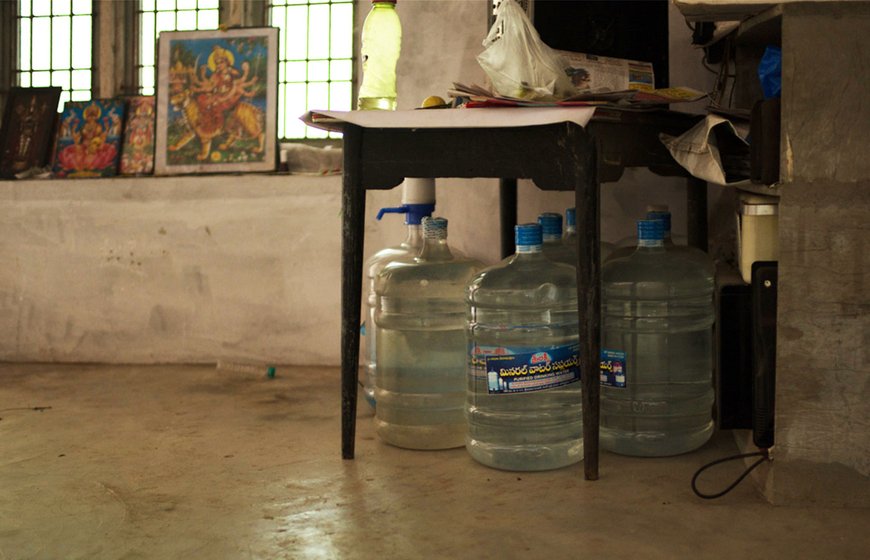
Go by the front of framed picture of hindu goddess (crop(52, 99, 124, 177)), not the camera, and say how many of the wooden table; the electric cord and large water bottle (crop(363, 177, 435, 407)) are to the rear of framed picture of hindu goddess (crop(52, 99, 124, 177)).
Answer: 0

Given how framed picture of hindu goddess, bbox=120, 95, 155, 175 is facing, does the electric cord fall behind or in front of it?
in front

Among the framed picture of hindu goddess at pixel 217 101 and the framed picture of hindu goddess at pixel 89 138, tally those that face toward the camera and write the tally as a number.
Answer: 2

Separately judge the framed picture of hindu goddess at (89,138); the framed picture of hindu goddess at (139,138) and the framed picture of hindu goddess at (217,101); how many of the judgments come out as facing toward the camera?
3

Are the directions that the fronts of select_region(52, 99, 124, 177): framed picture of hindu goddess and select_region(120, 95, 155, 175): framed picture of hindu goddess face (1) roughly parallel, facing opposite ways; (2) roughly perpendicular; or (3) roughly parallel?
roughly parallel

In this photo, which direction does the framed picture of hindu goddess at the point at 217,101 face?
toward the camera

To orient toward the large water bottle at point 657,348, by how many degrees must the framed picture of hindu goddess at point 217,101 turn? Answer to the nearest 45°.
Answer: approximately 45° to its left

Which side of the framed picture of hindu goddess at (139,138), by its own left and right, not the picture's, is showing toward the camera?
front

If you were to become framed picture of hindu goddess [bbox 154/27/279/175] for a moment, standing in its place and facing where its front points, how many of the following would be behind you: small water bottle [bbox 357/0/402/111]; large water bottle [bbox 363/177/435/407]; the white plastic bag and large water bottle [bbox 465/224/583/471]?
0

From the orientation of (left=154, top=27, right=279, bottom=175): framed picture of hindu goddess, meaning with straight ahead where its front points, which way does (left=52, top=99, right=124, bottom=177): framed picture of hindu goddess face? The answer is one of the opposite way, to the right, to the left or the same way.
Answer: the same way

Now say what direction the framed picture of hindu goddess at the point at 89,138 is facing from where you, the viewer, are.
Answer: facing the viewer
